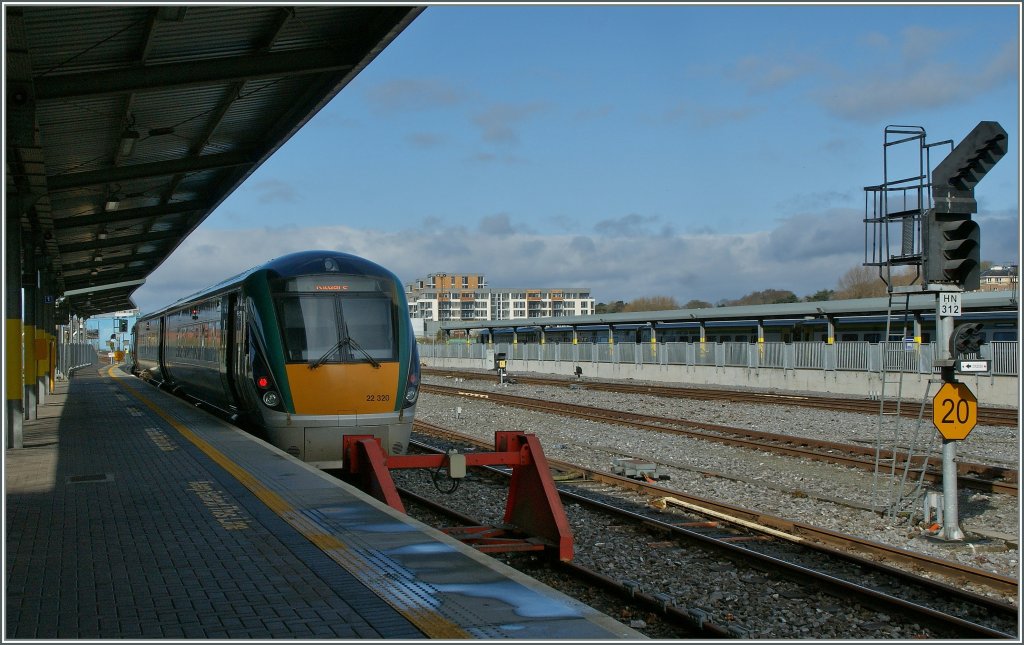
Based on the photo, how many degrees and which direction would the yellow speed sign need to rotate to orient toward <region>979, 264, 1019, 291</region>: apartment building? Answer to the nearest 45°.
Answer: approximately 180°

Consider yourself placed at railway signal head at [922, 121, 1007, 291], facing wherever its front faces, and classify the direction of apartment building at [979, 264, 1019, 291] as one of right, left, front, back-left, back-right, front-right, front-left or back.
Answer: back-left

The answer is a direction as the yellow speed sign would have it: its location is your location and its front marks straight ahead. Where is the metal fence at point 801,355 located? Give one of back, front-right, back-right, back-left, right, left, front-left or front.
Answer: back

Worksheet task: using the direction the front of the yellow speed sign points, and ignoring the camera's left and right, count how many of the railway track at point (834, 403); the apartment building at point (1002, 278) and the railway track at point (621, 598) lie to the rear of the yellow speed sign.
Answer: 2

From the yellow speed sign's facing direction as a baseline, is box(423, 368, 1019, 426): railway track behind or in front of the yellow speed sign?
behind

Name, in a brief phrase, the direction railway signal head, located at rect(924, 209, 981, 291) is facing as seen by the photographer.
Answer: facing the viewer and to the right of the viewer

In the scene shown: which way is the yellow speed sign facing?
toward the camera

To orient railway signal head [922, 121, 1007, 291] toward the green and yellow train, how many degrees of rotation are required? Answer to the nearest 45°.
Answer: approximately 135° to its right

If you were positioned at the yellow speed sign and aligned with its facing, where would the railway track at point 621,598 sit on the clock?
The railway track is roughly at 1 o'clock from the yellow speed sign.

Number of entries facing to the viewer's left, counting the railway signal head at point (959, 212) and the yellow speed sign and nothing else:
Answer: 0

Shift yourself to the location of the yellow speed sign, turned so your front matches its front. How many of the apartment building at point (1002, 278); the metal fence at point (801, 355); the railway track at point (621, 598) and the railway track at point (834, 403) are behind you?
3

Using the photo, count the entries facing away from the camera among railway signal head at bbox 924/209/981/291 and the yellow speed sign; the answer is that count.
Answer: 0
